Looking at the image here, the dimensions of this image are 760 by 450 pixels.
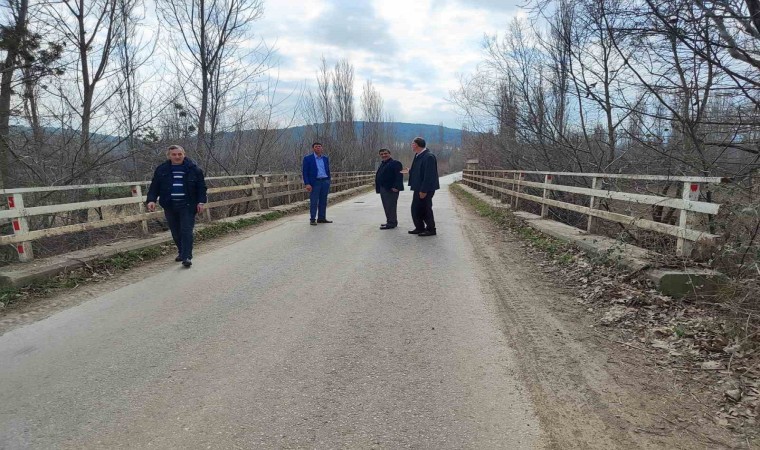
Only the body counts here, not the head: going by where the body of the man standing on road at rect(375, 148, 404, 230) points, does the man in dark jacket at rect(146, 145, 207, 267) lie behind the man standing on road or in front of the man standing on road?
in front

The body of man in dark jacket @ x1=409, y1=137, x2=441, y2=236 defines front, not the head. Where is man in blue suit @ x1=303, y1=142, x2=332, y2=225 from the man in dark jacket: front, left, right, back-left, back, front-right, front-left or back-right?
front-right

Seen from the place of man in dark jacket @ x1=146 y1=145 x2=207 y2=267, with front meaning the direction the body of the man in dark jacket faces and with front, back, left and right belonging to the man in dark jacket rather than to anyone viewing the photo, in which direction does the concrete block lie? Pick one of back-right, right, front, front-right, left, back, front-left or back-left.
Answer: front-left

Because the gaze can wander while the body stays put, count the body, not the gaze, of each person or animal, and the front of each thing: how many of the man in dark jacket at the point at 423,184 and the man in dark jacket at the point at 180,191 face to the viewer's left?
1

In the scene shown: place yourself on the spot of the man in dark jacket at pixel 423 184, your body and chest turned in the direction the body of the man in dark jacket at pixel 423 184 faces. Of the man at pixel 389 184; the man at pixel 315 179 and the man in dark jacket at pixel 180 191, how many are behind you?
0

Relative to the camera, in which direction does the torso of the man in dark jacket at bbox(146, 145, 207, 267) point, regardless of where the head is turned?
toward the camera

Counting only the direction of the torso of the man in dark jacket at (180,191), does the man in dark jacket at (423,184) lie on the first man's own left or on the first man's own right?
on the first man's own left

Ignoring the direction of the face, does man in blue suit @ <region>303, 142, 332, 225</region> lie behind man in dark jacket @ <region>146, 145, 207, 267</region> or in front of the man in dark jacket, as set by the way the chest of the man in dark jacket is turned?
behind

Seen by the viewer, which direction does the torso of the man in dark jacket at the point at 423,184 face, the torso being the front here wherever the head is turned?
to the viewer's left

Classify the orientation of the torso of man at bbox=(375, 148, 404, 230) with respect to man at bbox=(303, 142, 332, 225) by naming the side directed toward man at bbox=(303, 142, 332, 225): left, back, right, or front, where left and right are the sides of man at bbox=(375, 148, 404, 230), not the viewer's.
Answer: right

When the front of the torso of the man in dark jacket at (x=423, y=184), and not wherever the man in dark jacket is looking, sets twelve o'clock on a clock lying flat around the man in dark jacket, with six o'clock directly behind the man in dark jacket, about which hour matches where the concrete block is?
The concrete block is roughly at 8 o'clock from the man in dark jacket.

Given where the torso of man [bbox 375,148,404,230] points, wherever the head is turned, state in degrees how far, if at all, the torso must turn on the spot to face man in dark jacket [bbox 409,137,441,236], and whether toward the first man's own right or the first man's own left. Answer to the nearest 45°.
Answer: approximately 90° to the first man's own left

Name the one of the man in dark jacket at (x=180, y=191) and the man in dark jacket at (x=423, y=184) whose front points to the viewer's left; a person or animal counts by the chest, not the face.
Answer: the man in dark jacket at (x=423, y=184)

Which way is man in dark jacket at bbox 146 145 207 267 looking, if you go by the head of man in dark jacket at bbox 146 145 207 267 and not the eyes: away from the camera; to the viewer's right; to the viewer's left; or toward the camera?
toward the camera
